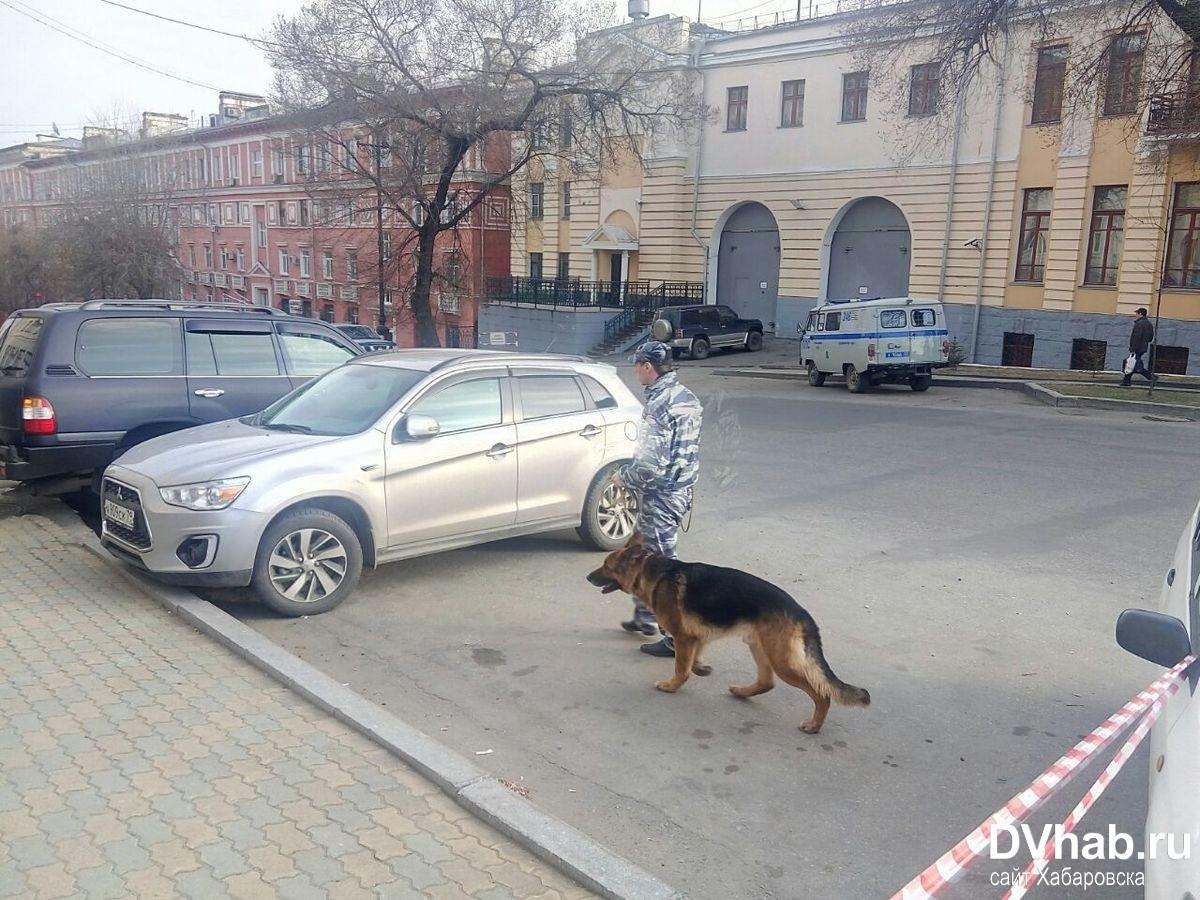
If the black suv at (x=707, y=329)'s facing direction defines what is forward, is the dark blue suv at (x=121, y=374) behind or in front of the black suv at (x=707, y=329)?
behind

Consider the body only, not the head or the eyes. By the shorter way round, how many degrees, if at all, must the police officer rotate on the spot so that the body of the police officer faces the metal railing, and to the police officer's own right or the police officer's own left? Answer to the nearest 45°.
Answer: approximately 90° to the police officer's own right

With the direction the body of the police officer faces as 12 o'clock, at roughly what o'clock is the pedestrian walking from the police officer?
The pedestrian walking is roughly at 4 o'clock from the police officer.

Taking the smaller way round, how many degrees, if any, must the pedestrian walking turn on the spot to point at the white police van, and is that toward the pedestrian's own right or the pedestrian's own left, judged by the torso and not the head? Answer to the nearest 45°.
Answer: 0° — they already face it

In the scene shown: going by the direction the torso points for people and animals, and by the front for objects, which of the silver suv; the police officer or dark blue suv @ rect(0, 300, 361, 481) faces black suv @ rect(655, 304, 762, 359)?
dark blue suv @ rect(0, 300, 361, 481)

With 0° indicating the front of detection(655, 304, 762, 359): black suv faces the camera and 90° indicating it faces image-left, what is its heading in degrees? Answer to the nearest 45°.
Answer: approximately 225°

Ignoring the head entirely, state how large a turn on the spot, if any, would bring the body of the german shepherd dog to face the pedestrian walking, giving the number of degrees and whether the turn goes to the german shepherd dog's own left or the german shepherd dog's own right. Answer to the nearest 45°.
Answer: approximately 90° to the german shepherd dog's own right

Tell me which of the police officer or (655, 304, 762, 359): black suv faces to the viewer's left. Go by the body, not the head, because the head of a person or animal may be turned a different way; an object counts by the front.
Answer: the police officer

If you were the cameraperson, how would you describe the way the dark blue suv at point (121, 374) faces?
facing away from the viewer and to the right of the viewer

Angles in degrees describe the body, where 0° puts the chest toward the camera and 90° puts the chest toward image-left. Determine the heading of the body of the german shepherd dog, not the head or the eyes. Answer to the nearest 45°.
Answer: approximately 135°

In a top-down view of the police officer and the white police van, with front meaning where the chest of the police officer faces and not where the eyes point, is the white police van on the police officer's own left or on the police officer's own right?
on the police officer's own right

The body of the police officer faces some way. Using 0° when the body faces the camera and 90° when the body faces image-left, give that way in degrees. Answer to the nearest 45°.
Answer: approximately 90°

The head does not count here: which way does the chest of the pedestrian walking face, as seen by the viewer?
to the viewer's left

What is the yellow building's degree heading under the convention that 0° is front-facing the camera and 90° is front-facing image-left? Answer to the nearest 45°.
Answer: approximately 45°

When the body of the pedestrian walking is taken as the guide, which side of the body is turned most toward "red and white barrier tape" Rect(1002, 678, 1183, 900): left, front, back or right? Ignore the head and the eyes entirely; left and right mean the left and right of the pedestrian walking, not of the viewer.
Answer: left
